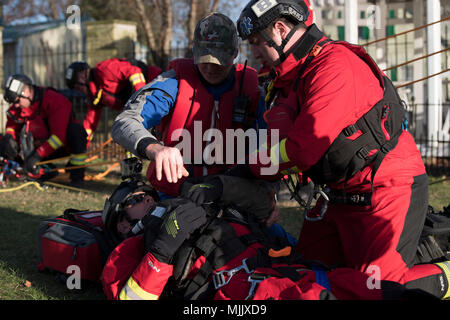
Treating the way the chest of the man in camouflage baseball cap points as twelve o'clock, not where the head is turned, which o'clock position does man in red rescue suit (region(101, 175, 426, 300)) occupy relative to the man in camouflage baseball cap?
The man in red rescue suit is roughly at 12 o'clock from the man in camouflage baseball cap.

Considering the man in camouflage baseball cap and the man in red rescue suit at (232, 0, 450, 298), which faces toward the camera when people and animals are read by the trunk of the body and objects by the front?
the man in camouflage baseball cap

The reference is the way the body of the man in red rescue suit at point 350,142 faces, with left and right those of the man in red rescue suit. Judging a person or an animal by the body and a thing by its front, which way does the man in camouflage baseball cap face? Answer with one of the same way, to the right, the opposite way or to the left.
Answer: to the left

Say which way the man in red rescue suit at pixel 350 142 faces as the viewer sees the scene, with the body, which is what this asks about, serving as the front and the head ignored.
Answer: to the viewer's left

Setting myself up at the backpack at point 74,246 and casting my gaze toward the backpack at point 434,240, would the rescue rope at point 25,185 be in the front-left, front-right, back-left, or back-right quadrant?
back-left

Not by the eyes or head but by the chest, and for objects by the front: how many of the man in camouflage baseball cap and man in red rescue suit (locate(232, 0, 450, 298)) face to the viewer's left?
1

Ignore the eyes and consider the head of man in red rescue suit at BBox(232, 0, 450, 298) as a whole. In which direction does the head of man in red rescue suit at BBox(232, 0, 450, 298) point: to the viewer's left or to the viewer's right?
to the viewer's left

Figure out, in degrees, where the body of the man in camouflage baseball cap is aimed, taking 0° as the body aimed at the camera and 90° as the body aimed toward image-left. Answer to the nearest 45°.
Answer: approximately 0°

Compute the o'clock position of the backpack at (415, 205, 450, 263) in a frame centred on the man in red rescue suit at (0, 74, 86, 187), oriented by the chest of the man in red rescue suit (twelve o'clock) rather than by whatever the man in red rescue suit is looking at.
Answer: The backpack is roughly at 10 o'clock from the man in red rescue suit.

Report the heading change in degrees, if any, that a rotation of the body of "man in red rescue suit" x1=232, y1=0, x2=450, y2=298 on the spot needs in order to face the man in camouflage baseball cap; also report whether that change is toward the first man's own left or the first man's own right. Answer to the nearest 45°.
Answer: approximately 45° to the first man's own right

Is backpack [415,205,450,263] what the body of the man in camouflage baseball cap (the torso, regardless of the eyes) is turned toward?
no

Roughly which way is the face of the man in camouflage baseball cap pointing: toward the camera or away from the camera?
toward the camera
